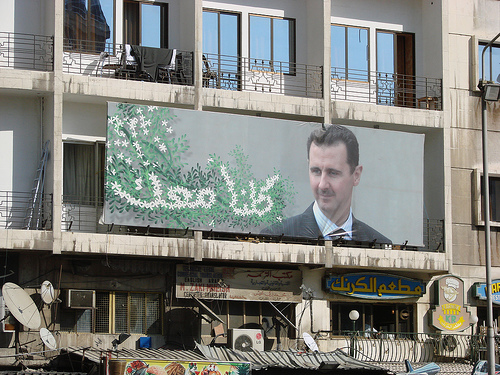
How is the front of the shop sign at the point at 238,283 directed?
toward the camera

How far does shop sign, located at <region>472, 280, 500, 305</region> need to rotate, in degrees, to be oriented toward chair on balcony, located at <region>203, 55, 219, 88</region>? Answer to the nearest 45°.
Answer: approximately 45° to its right

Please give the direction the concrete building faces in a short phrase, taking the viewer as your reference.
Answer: facing the viewer

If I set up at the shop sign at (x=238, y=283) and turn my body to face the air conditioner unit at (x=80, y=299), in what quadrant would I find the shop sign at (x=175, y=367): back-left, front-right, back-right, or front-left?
front-left

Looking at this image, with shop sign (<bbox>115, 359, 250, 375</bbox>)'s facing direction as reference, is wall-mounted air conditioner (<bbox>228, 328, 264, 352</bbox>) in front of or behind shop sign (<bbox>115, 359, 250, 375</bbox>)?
behind

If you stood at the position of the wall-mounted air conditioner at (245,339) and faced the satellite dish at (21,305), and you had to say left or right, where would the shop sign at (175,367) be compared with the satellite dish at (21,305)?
left

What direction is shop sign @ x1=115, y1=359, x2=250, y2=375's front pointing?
toward the camera
